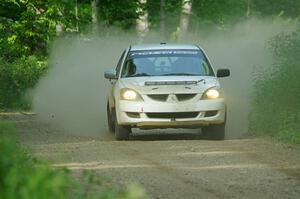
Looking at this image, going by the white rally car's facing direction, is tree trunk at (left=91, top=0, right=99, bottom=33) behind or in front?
behind

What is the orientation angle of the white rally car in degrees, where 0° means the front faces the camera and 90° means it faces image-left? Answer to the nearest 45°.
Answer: approximately 0°

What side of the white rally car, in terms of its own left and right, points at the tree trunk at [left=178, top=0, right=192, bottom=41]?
back
